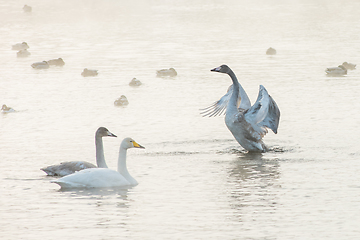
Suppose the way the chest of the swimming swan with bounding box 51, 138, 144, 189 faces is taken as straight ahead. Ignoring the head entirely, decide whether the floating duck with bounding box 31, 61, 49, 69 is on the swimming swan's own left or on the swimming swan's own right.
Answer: on the swimming swan's own left

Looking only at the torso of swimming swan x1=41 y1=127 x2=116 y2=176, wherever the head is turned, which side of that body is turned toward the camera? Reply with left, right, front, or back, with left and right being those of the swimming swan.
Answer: right

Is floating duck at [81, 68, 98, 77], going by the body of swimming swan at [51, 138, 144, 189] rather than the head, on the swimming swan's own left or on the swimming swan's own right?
on the swimming swan's own left

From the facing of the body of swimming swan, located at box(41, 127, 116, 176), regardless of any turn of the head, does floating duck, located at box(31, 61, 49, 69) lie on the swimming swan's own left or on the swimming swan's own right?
on the swimming swan's own left

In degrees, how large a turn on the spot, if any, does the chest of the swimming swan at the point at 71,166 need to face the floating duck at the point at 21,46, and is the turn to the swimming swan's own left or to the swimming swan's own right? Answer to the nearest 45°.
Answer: approximately 90° to the swimming swan's own left

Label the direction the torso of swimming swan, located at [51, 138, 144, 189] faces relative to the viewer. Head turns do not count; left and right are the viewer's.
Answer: facing to the right of the viewer

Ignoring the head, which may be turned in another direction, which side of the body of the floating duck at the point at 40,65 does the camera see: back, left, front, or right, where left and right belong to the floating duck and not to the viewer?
right

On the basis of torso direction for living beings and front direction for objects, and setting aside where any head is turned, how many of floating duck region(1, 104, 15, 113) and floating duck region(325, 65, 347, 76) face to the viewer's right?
1
